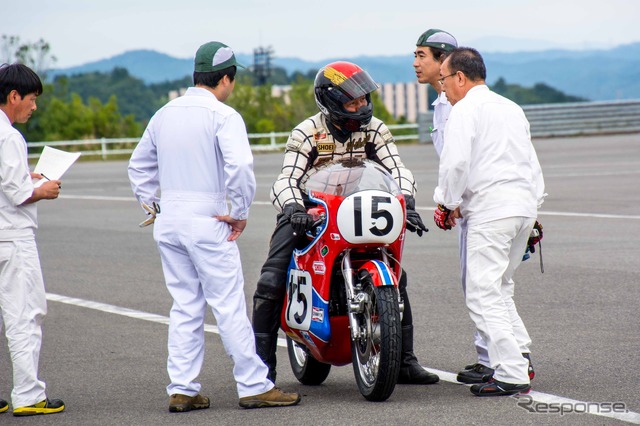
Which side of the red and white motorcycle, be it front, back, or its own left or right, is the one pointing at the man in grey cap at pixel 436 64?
left

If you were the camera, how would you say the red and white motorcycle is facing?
facing the viewer and to the right of the viewer

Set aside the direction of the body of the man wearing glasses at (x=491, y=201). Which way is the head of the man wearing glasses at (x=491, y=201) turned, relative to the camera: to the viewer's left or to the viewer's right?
to the viewer's left

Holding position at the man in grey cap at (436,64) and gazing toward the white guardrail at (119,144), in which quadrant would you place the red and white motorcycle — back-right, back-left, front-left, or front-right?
back-left

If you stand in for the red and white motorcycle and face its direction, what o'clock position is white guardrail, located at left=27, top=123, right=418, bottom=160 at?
The white guardrail is roughly at 7 o'clock from the red and white motorcycle.

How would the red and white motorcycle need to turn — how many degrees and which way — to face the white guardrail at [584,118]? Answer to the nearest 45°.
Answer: approximately 135° to its left
